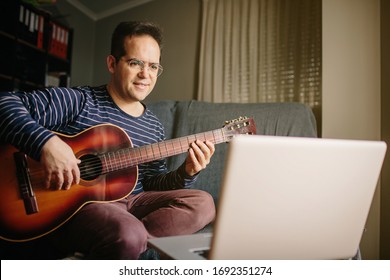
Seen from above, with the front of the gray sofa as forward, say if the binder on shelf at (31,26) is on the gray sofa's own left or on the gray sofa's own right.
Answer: on the gray sofa's own right

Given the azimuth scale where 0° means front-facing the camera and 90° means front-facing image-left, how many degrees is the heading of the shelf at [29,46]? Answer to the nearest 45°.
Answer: approximately 315°

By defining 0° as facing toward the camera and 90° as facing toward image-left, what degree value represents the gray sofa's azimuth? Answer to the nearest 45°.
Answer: approximately 0°

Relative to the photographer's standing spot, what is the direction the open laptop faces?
facing away from the viewer and to the left of the viewer

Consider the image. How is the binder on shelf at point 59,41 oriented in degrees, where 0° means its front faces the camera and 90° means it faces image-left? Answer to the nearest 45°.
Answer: approximately 315°

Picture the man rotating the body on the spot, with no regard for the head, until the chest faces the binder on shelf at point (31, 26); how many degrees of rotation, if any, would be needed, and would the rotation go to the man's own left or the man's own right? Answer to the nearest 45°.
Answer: approximately 180°

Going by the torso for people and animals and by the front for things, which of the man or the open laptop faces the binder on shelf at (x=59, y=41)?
the open laptop

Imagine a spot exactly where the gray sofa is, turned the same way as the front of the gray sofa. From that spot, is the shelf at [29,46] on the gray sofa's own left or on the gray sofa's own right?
on the gray sofa's own right
